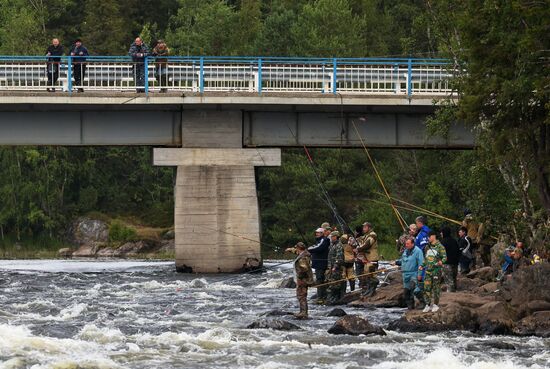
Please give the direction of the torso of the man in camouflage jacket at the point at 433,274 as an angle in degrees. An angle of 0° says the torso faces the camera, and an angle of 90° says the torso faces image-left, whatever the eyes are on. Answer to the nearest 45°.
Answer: approximately 45°

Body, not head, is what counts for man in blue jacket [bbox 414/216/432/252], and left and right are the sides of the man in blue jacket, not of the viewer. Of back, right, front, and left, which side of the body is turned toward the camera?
left

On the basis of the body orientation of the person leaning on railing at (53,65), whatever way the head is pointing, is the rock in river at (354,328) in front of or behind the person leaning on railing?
in front

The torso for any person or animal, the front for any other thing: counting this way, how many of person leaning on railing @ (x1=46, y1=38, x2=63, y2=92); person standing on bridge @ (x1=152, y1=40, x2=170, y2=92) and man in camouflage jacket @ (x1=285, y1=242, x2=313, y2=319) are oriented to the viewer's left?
1

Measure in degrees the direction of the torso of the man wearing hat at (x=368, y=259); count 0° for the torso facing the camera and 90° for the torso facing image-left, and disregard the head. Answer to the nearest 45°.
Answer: approximately 90°

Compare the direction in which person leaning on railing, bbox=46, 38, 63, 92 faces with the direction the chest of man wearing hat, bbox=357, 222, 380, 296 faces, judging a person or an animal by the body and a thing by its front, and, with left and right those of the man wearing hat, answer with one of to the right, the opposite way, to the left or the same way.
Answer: to the left

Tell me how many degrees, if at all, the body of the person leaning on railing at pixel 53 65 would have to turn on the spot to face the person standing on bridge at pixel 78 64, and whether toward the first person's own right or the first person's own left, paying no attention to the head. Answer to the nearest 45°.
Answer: approximately 90° to the first person's own left

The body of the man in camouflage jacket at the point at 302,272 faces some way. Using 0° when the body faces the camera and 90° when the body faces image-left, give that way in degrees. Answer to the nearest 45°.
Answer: approximately 90°

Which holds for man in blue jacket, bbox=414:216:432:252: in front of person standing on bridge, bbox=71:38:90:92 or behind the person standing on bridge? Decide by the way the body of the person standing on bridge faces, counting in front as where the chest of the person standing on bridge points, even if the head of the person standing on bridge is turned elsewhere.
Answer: in front

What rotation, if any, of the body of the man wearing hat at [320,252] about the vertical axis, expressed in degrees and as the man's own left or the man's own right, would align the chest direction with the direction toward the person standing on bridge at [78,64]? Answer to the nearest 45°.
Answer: approximately 45° to the man's own right

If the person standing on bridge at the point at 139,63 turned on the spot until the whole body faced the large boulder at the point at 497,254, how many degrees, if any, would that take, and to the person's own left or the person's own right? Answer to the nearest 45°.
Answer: approximately 45° to the person's own left

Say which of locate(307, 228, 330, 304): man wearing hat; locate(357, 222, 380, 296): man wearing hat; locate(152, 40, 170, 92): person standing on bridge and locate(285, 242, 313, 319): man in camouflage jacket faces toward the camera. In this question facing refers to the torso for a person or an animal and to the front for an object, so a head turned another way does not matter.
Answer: the person standing on bridge
